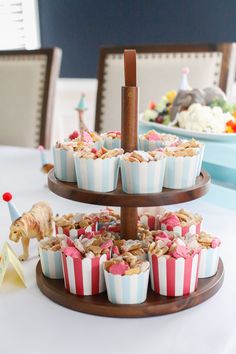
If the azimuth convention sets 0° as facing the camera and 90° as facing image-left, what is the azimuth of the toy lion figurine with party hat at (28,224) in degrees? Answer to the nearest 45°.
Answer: approximately 45°
